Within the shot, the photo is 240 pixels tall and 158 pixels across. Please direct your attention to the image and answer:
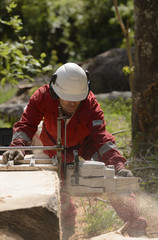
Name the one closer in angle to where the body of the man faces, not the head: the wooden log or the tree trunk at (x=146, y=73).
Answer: the wooden log

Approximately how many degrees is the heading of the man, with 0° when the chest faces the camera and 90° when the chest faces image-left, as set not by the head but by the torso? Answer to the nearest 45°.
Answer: approximately 0°

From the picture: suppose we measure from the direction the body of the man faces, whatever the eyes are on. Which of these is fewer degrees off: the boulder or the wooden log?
the wooden log

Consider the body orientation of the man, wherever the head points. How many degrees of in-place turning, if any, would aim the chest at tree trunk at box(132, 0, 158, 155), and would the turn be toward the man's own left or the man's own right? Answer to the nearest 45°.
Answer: approximately 135° to the man's own left

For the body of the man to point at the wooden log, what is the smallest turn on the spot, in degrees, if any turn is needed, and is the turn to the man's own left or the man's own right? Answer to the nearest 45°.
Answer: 0° — they already face it

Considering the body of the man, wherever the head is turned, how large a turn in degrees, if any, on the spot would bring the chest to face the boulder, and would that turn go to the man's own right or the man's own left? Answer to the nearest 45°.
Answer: approximately 180°
